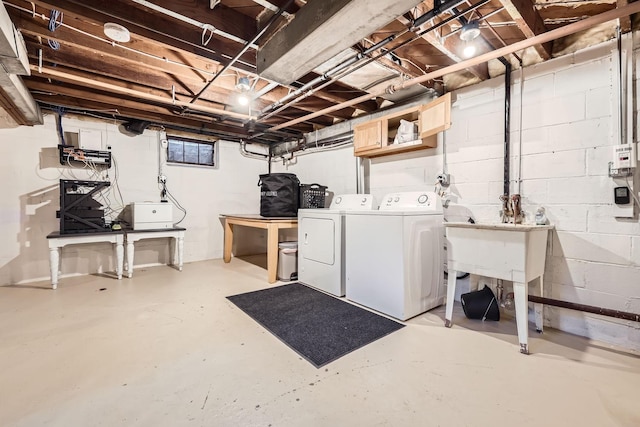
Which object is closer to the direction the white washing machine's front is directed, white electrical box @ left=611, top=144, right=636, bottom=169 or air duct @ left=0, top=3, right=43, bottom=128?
the air duct

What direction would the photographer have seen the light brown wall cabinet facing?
facing the viewer and to the left of the viewer

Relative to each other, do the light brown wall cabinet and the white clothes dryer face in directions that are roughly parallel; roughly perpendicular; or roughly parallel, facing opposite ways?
roughly parallel

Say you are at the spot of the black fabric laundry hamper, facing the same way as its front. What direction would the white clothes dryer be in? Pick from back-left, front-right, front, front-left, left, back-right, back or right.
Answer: front-left

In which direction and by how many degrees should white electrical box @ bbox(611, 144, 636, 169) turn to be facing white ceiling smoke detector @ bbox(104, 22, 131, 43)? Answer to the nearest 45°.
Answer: approximately 45° to its right

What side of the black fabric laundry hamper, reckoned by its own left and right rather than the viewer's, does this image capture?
front

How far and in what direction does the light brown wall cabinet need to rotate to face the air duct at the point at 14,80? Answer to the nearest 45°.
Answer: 0° — it already faces it

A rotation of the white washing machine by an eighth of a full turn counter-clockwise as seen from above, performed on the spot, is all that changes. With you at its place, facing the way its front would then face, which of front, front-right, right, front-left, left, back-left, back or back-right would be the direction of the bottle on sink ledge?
left

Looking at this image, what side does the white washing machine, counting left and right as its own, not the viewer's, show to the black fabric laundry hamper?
right

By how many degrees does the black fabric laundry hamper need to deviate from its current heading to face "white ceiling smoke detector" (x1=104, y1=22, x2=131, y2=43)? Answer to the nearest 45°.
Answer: approximately 45° to its right
